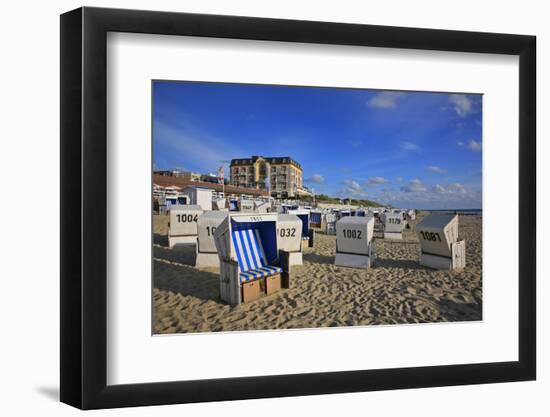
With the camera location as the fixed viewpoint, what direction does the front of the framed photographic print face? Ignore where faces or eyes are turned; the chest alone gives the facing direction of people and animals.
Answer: facing the viewer and to the right of the viewer
